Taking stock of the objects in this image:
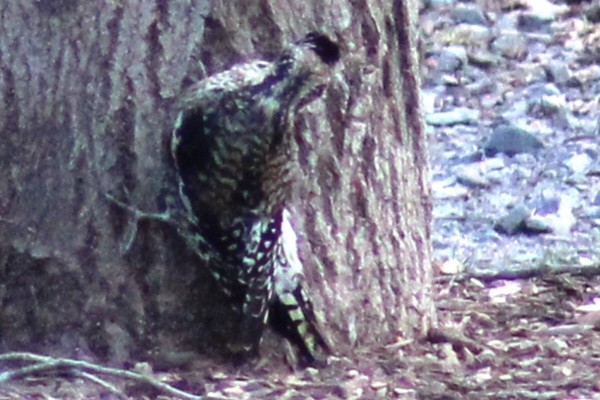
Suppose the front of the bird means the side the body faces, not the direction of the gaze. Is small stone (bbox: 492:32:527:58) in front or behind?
in front

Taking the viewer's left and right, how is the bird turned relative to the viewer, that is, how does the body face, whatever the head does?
facing away from the viewer and to the right of the viewer

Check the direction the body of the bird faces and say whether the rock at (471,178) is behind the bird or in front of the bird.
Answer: in front
